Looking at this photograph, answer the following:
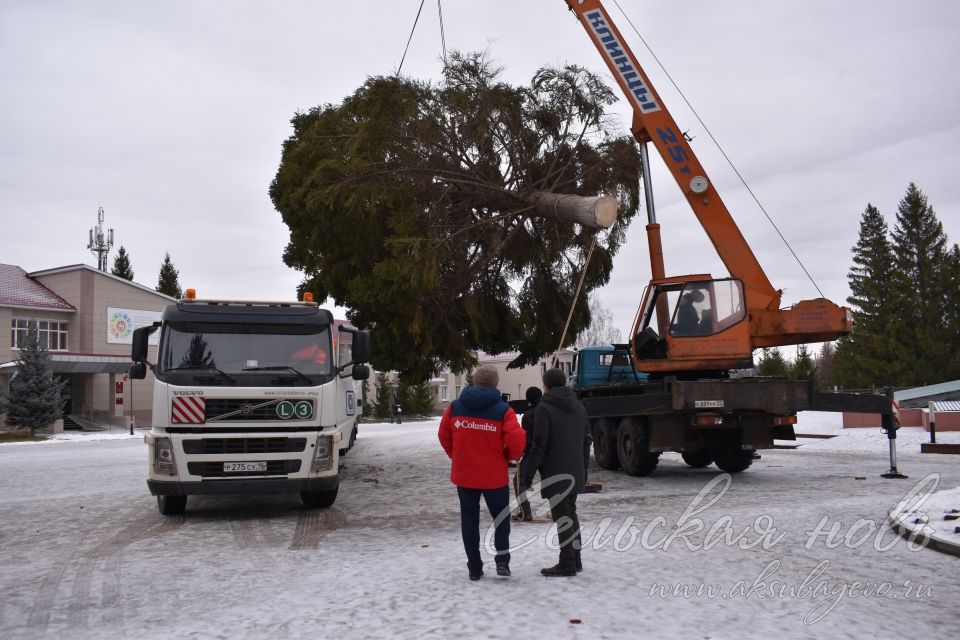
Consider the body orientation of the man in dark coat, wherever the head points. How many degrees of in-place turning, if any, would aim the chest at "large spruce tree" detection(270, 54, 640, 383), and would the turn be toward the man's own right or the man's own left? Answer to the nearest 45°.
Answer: approximately 45° to the man's own right

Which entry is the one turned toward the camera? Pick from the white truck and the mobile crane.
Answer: the white truck

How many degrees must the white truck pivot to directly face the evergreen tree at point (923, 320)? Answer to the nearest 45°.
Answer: approximately 135° to its left

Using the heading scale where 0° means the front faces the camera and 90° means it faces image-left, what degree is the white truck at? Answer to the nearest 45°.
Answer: approximately 0°

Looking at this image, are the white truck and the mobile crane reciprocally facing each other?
no

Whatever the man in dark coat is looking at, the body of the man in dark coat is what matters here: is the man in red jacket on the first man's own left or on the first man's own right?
on the first man's own left

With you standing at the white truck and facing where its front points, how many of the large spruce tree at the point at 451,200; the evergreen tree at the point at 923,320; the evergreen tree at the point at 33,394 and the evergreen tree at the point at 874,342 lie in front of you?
0

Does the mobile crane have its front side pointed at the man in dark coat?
no

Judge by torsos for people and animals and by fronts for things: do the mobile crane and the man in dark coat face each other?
no

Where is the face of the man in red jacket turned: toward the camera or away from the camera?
away from the camera

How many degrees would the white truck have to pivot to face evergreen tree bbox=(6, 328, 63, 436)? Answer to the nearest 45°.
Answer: approximately 180°

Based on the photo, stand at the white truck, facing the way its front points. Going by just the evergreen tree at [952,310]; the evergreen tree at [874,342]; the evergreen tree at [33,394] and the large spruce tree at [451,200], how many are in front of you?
0

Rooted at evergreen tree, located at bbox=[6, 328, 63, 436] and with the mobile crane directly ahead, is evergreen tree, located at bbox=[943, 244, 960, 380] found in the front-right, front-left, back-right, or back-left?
front-left

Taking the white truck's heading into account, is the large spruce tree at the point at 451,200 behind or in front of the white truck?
behind

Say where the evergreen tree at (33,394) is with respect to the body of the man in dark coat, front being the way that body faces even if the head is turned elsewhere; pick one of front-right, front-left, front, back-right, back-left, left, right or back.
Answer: front

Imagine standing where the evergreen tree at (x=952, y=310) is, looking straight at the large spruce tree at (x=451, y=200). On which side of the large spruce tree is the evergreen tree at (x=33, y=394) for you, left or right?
right

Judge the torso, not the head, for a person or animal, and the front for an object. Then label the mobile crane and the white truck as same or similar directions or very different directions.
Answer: very different directions

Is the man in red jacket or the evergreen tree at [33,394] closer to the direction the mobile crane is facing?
the evergreen tree

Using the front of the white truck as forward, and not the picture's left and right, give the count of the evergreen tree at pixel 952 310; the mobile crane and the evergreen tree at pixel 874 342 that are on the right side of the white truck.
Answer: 0

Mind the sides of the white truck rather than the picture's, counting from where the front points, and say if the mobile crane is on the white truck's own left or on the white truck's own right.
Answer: on the white truck's own left

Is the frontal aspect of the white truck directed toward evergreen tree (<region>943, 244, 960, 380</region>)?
no
